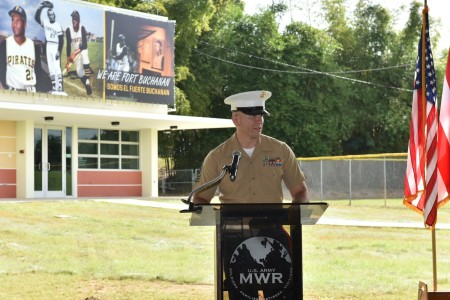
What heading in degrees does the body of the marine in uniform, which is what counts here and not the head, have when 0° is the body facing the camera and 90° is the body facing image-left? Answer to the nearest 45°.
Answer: approximately 0°

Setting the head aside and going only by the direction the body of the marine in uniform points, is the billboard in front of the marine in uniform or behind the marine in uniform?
behind

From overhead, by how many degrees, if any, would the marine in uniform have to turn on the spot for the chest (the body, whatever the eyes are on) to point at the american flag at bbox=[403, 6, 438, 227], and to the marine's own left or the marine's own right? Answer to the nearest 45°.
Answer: approximately 135° to the marine's own left

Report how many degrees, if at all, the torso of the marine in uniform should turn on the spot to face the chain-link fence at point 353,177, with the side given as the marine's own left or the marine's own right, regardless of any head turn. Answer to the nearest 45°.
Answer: approximately 180°

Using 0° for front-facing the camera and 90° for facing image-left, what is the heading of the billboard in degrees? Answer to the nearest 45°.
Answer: approximately 315°
